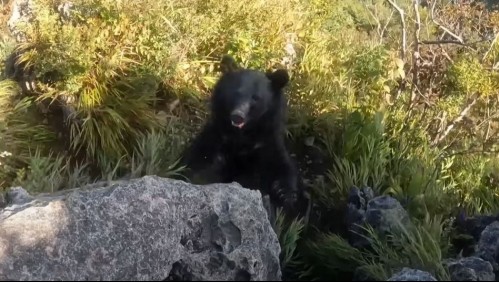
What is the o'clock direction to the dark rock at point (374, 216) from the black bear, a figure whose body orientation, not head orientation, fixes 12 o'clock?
The dark rock is roughly at 10 o'clock from the black bear.

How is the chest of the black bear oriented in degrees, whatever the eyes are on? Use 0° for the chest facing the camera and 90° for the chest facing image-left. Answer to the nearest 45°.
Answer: approximately 0°

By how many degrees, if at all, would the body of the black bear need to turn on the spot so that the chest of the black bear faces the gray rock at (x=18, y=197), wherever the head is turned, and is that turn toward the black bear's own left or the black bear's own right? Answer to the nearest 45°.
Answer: approximately 45° to the black bear's own right

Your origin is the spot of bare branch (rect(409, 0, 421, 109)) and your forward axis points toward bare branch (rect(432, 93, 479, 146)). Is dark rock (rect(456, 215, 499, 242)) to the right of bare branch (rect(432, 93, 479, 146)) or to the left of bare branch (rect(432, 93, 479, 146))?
right

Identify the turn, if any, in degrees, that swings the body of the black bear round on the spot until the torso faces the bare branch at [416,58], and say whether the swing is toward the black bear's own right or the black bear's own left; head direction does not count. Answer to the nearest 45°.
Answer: approximately 135° to the black bear's own left

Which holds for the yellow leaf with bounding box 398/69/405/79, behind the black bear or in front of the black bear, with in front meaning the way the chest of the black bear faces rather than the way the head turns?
behind

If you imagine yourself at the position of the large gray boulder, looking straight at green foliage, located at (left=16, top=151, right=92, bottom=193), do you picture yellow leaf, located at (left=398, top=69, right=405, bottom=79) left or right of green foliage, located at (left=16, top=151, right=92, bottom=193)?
right

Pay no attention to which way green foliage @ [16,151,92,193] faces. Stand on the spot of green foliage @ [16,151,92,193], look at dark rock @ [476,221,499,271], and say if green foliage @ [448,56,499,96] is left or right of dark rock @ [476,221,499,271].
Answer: left

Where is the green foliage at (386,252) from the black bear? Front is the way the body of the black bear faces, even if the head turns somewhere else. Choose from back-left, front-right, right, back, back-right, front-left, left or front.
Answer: front-left

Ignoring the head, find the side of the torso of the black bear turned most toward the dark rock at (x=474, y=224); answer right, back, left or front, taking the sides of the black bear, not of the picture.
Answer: left

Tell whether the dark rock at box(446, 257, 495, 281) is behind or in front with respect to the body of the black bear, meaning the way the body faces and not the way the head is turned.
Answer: in front

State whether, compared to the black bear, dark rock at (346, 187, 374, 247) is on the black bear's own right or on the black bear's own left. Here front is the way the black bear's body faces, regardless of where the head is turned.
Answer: on the black bear's own left
